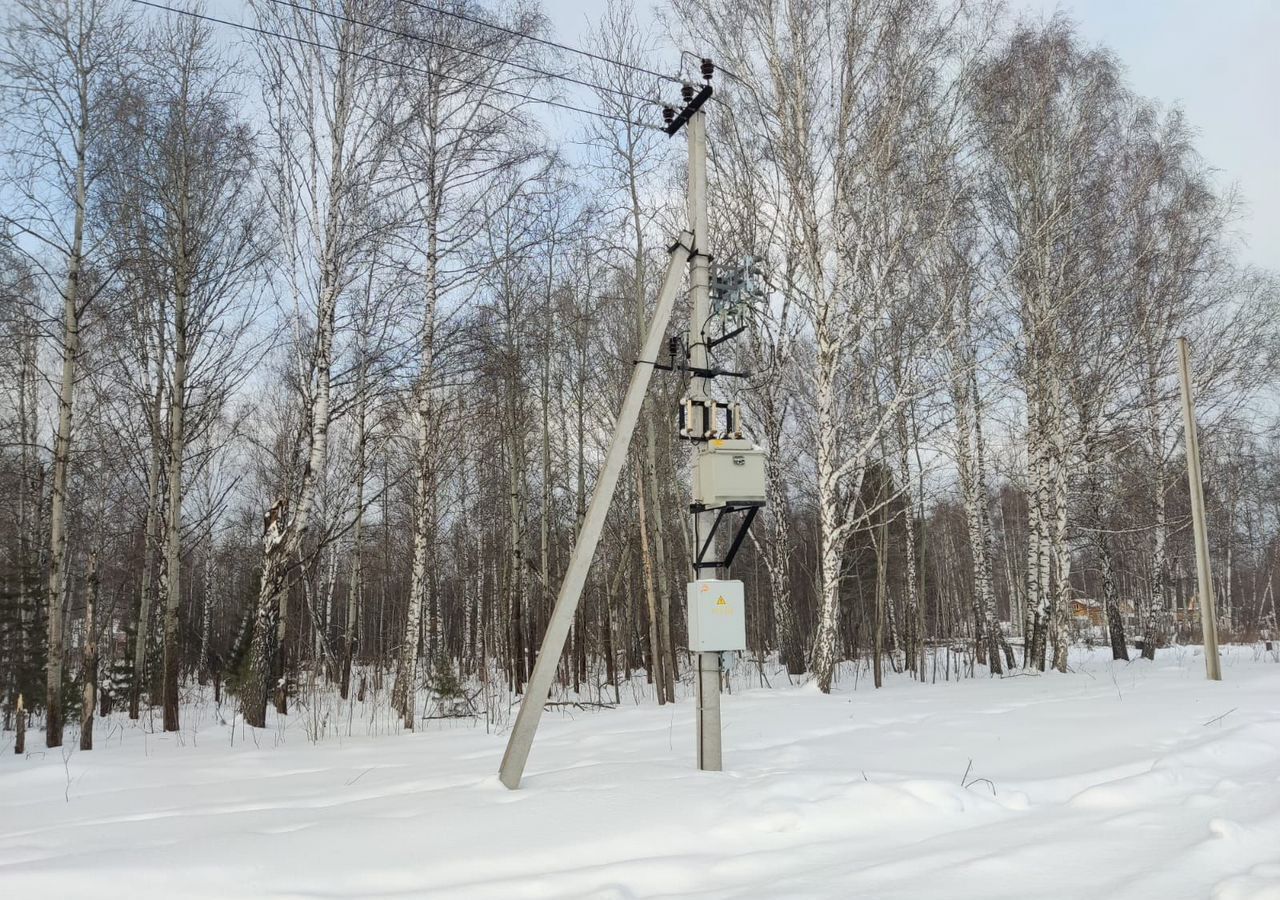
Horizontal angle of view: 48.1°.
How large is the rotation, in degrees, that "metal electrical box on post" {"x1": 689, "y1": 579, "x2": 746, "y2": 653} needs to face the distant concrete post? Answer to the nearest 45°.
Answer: approximately 135° to its left

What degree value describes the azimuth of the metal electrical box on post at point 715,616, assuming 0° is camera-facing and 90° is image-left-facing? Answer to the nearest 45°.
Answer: approximately 0°

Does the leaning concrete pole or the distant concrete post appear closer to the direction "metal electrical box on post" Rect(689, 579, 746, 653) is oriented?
the leaning concrete pole
